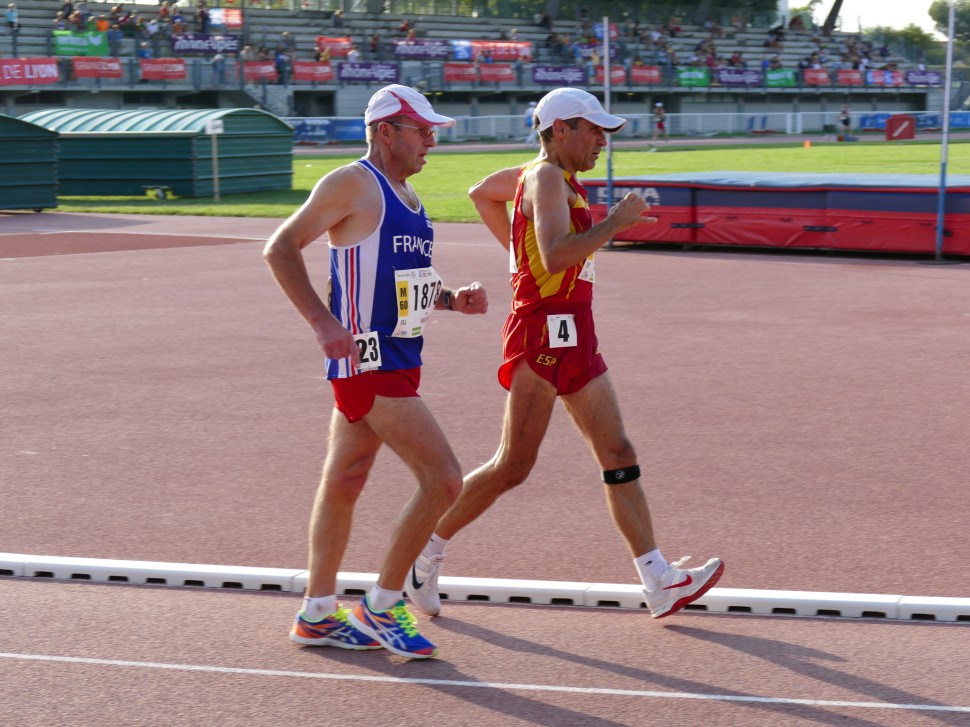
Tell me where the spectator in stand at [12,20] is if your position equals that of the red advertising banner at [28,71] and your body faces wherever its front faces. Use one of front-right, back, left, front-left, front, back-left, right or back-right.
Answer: back

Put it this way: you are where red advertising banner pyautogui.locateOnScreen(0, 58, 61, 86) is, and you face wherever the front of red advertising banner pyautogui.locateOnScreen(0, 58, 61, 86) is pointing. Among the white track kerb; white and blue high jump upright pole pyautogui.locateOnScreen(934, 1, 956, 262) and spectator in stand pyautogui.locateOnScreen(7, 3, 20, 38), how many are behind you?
1

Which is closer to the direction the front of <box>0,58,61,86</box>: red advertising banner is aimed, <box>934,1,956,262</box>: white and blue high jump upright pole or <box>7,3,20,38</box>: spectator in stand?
the white and blue high jump upright pole

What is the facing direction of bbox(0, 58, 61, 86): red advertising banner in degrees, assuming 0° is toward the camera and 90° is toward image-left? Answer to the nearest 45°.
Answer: approximately 0°

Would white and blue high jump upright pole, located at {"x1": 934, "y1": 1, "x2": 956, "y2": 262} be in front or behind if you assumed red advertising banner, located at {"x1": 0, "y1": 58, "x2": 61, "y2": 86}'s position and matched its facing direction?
in front

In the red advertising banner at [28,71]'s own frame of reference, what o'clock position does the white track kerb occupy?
The white track kerb is roughly at 12 o'clock from the red advertising banner.
